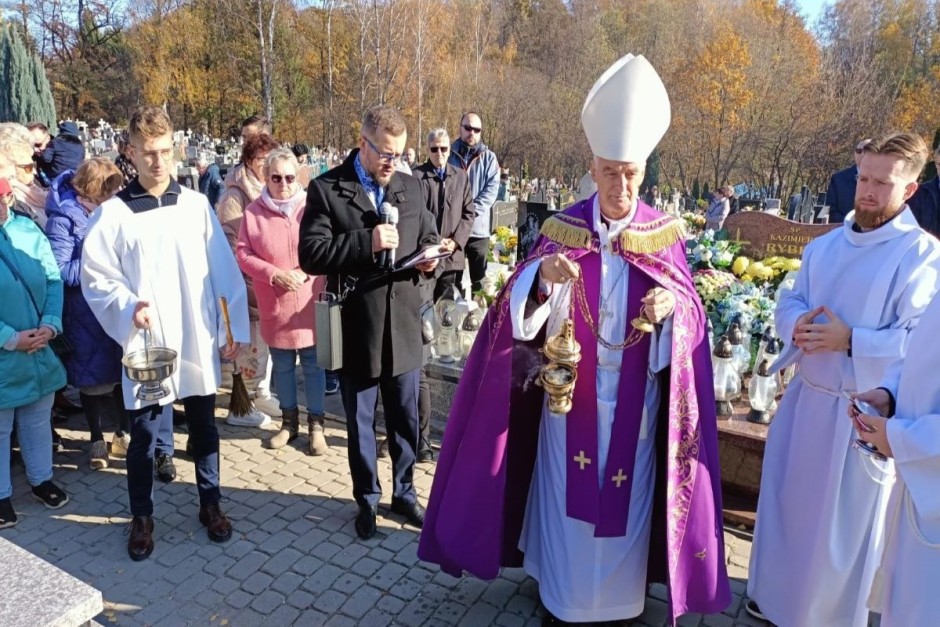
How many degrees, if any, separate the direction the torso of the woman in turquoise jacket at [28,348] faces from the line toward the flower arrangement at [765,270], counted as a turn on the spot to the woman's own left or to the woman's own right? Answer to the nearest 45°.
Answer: approximately 45° to the woman's own left

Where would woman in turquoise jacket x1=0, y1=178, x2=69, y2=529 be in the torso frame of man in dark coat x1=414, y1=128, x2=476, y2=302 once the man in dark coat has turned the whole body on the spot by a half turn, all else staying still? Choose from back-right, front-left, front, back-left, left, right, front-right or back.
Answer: back-left

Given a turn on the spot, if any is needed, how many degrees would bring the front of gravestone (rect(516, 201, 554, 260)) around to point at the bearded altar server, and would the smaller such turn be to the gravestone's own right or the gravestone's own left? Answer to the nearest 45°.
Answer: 0° — it already faces them

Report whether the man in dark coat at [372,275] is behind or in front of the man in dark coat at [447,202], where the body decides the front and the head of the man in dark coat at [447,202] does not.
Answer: in front

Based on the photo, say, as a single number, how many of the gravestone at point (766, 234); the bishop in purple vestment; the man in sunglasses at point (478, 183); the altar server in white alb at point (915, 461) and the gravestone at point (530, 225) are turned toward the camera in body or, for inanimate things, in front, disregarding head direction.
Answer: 4

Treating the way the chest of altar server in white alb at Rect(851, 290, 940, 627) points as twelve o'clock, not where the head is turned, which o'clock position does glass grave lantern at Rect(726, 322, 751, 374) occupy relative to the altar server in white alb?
The glass grave lantern is roughly at 2 o'clock from the altar server in white alb.

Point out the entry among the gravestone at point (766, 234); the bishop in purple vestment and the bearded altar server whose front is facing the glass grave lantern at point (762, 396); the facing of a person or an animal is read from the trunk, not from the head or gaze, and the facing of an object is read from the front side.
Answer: the gravestone

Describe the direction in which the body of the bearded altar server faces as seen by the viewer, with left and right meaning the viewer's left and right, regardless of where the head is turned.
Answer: facing the viewer and to the left of the viewer

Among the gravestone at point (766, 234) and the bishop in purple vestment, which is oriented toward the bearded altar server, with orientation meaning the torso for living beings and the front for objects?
the gravestone

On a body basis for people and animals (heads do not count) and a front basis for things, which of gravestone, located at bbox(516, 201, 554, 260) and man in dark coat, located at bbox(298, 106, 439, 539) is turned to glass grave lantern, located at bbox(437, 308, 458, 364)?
the gravestone

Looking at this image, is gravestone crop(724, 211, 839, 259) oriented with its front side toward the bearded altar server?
yes

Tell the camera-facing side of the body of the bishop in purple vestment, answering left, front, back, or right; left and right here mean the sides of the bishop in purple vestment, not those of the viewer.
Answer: front

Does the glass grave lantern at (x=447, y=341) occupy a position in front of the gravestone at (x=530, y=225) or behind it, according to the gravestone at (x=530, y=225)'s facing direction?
in front

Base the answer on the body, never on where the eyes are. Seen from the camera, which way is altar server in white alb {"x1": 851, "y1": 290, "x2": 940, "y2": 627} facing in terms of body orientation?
to the viewer's left
